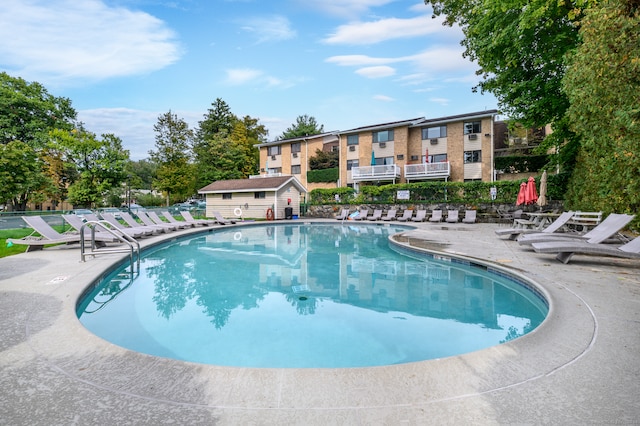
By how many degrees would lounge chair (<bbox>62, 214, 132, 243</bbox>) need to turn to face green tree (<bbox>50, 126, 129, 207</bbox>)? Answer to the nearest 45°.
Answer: approximately 90° to its left

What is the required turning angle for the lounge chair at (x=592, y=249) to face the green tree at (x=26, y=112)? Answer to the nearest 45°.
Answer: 0° — it already faces it

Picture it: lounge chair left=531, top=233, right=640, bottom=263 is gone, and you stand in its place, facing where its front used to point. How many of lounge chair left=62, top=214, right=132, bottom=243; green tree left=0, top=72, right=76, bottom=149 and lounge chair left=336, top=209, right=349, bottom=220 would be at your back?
0

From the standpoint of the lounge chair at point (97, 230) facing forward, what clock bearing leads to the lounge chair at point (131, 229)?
the lounge chair at point (131, 229) is roughly at 10 o'clock from the lounge chair at point (97, 230).

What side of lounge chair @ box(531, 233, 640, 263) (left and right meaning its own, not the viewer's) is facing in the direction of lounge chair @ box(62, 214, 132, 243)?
front

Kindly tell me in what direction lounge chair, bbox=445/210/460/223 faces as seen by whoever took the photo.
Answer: facing the viewer

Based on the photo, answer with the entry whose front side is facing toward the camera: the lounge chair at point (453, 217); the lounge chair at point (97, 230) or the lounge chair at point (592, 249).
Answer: the lounge chair at point (453, 217)

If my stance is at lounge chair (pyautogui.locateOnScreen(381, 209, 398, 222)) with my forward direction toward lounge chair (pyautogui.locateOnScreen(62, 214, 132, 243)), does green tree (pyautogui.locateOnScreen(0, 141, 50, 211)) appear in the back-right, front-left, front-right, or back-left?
front-right

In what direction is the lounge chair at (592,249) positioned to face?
to the viewer's left

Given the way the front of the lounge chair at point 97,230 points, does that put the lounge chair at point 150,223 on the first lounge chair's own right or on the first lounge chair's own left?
on the first lounge chair's own left

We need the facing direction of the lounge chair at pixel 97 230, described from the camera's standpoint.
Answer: facing to the right of the viewer

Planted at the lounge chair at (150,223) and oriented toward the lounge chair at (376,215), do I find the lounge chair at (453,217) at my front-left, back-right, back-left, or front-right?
front-right

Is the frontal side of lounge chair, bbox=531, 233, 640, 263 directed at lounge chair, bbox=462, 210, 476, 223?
no

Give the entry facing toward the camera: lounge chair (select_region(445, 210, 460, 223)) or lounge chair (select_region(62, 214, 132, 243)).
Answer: lounge chair (select_region(445, 210, 460, 223))

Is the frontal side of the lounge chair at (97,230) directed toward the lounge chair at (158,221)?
no

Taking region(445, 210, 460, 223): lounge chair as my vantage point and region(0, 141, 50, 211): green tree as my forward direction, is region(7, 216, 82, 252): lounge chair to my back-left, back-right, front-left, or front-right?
front-left
